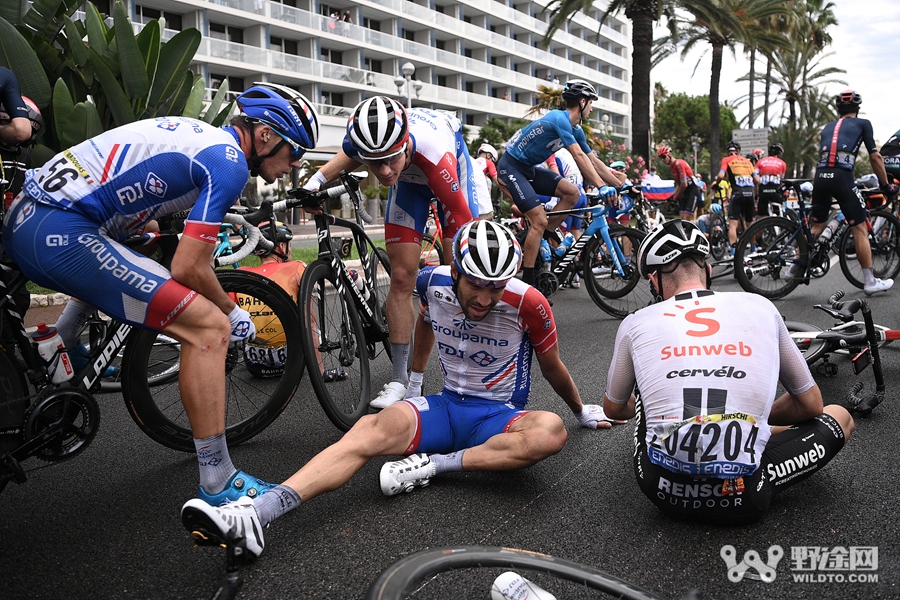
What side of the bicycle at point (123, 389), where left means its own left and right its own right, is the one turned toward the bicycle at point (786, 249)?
front

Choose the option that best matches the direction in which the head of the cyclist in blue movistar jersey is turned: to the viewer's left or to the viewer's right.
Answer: to the viewer's right

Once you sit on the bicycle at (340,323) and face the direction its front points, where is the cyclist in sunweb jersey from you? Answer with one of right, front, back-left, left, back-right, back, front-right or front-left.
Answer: left

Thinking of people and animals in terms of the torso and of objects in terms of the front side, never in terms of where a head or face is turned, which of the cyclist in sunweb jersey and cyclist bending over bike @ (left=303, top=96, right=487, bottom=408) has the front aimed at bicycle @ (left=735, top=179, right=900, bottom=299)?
the cyclist in sunweb jersey

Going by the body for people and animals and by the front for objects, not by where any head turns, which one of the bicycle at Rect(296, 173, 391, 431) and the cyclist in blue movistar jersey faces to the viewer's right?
the cyclist in blue movistar jersey

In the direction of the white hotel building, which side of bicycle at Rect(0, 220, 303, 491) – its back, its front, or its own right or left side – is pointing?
left

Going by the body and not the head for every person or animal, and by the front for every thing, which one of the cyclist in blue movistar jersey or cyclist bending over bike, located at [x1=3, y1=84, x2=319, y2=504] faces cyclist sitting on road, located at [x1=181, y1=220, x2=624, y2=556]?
the cyclist bending over bike

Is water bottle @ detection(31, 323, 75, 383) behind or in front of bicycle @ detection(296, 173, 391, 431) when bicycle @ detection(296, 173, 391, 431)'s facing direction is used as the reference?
in front

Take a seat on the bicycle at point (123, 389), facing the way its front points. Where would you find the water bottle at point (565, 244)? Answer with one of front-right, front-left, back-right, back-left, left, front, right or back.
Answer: front-left

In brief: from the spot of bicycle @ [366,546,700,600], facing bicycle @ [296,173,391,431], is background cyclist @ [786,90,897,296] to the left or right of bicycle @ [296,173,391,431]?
right

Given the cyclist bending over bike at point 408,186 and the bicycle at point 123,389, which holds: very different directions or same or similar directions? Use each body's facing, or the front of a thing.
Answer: very different directions

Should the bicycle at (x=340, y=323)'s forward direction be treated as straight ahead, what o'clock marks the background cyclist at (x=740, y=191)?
The background cyclist is roughly at 6 o'clock from the bicycle.

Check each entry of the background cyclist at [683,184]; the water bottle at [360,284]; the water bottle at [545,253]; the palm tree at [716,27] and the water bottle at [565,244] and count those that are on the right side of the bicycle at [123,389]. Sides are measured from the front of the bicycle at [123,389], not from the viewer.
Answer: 0

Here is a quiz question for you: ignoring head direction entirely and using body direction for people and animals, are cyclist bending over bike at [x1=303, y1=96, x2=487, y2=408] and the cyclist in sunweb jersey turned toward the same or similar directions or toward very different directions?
very different directions

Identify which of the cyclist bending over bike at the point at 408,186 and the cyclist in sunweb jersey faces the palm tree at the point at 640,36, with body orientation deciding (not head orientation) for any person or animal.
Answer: the cyclist in sunweb jersey

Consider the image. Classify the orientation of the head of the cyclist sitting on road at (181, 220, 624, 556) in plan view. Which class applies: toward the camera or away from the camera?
toward the camera

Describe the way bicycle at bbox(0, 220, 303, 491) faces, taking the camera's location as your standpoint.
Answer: facing to the right of the viewer

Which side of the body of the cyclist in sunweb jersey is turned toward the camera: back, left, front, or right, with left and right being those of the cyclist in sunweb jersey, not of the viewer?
back

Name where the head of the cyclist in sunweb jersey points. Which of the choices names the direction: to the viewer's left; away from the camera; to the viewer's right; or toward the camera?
away from the camera

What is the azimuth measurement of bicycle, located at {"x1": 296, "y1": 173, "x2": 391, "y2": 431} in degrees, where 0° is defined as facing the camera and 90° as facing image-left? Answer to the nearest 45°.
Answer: approximately 45°

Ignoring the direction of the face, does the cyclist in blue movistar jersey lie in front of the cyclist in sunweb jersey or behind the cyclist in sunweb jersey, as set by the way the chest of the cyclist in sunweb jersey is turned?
in front
